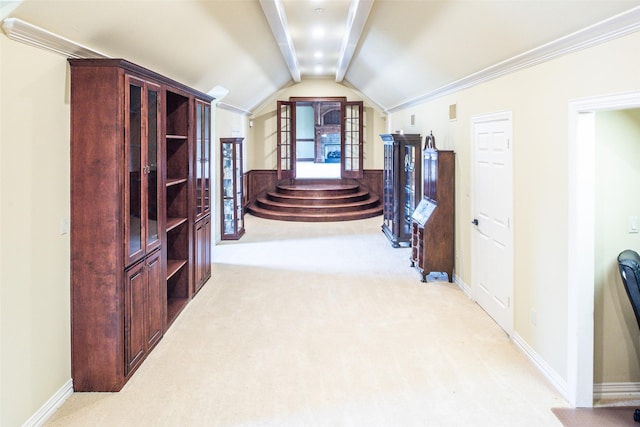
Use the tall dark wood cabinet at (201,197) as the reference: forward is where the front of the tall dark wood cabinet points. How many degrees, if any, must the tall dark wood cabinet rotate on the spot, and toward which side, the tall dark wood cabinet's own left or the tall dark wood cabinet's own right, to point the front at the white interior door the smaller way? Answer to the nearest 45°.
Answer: approximately 45° to the tall dark wood cabinet's own right

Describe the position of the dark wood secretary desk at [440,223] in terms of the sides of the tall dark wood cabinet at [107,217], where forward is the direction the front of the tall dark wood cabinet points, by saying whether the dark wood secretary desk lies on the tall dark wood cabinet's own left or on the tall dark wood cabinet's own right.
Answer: on the tall dark wood cabinet's own left

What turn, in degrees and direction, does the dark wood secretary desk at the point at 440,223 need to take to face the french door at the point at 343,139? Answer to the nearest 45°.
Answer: approximately 90° to its right

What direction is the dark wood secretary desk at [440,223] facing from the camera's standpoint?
to the viewer's left

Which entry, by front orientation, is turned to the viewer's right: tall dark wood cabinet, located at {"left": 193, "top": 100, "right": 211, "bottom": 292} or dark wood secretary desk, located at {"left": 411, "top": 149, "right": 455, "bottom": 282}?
the tall dark wood cabinet

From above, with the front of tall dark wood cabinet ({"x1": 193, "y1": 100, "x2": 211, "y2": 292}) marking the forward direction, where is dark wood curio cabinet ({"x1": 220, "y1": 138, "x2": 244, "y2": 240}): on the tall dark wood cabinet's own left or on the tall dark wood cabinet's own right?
on the tall dark wood cabinet's own left

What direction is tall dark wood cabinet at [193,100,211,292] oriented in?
to the viewer's right

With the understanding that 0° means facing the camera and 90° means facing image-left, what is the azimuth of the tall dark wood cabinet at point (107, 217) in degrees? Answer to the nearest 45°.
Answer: approximately 315°

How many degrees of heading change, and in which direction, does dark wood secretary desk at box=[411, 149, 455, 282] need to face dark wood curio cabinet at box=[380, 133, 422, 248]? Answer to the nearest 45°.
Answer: approximately 90° to its right
